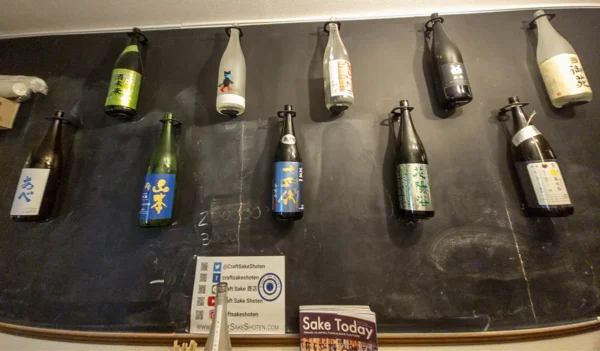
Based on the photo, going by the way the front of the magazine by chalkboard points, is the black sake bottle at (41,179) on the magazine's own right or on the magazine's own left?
on the magazine's own right

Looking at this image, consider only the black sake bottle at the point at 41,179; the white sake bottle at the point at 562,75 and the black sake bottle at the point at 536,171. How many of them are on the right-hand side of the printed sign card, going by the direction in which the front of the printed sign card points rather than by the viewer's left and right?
1

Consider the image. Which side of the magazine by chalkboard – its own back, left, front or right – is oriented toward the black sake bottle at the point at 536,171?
left

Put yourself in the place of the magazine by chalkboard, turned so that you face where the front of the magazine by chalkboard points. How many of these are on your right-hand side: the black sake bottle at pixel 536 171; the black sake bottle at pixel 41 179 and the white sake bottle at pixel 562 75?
1

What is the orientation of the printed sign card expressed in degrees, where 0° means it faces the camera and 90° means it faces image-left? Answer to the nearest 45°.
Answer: approximately 0°

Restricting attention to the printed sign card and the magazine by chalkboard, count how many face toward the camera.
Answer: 2
